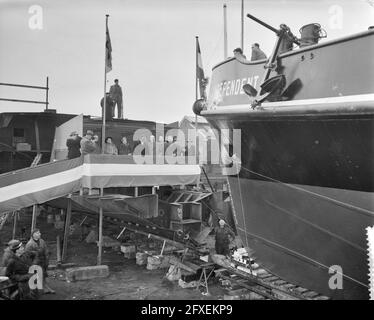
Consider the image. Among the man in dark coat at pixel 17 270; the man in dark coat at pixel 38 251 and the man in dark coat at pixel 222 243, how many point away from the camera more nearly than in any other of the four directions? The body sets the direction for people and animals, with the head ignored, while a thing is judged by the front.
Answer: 0

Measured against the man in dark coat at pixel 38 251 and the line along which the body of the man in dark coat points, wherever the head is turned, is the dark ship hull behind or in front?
in front

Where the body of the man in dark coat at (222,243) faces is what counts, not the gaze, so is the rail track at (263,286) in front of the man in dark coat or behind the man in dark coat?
in front

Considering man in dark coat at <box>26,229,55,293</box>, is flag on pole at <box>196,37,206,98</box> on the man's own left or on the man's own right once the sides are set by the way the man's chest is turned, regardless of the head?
on the man's own left

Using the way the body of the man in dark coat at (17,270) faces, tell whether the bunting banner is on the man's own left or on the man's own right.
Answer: on the man's own left

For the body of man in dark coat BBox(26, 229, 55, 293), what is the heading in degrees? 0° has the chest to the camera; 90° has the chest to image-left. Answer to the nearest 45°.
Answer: approximately 315°

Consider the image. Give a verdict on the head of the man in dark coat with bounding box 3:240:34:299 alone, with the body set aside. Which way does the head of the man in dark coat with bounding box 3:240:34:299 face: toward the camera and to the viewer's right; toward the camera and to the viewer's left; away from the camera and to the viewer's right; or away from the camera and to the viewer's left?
toward the camera and to the viewer's right

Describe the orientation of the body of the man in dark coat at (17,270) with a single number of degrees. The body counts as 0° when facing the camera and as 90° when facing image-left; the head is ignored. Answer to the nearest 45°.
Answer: approximately 315°

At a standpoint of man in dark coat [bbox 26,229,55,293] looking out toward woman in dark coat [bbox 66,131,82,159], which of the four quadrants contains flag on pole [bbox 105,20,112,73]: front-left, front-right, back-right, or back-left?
front-right
